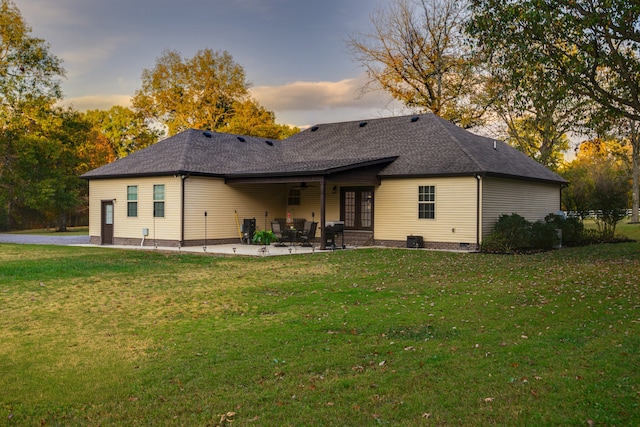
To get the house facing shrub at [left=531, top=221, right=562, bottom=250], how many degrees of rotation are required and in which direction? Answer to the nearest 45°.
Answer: approximately 45° to its right

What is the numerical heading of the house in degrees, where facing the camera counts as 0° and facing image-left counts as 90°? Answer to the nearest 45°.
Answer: approximately 225°

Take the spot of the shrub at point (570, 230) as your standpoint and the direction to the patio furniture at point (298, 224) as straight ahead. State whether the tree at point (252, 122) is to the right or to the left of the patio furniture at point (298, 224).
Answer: right

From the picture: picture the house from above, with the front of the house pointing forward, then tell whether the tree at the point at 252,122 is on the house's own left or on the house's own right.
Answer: on the house's own left

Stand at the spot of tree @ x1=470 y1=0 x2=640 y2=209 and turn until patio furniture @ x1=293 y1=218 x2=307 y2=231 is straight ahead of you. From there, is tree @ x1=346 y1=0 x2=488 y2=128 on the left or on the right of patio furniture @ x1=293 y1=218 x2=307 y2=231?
right

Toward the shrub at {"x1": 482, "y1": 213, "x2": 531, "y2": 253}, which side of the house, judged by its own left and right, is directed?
right

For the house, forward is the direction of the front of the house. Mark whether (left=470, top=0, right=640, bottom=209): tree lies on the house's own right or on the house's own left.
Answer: on the house's own right

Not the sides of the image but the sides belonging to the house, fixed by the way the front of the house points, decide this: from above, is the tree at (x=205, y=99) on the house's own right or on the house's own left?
on the house's own left

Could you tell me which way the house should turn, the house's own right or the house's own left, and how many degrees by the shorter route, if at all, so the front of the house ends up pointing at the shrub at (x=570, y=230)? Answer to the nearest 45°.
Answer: approximately 45° to the house's own right

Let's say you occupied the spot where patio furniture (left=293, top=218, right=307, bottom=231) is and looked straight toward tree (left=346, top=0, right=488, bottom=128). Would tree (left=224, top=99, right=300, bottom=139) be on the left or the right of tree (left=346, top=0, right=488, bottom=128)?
left

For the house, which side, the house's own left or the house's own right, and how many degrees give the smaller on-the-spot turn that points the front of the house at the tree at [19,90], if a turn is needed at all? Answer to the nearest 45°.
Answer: approximately 90° to the house's own left
